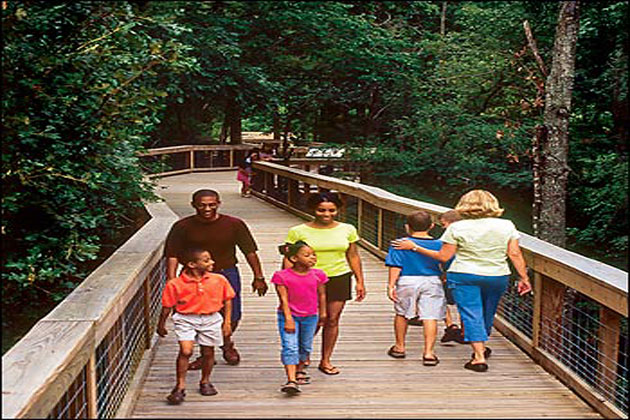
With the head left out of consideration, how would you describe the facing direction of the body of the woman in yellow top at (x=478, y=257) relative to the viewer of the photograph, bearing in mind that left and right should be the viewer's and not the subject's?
facing away from the viewer

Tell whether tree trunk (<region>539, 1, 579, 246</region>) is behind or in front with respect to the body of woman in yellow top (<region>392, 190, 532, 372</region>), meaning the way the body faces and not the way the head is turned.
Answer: in front

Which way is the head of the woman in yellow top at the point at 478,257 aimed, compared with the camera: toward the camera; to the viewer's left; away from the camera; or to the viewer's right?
away from the camera

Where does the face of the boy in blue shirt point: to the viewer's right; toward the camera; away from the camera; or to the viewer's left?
away from the camera

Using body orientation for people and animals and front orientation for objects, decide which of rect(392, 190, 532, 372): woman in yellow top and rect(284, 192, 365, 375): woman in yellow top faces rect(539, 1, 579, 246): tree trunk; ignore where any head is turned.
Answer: rect(392, 190, 532, 372): woman in yellow top

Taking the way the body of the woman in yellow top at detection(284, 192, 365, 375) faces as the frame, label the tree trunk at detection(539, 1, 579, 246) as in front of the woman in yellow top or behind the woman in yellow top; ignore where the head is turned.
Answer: behind

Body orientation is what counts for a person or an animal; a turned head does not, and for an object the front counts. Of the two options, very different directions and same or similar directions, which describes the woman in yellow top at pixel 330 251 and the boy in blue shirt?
very different directions

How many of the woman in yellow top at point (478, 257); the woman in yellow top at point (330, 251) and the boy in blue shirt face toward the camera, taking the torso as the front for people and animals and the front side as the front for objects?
1

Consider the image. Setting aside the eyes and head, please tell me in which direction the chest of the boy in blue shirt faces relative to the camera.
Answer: away from the camera

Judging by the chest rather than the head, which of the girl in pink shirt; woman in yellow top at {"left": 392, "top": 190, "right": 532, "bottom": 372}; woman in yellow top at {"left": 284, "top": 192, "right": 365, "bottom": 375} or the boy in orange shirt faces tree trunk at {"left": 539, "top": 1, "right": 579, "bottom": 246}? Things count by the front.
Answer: woman in yellow top at {"left": 392, "top": 190, "right": 532, "bottom": 372}

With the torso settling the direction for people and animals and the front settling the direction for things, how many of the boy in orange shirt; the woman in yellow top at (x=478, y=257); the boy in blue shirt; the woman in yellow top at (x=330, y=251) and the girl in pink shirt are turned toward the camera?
3
